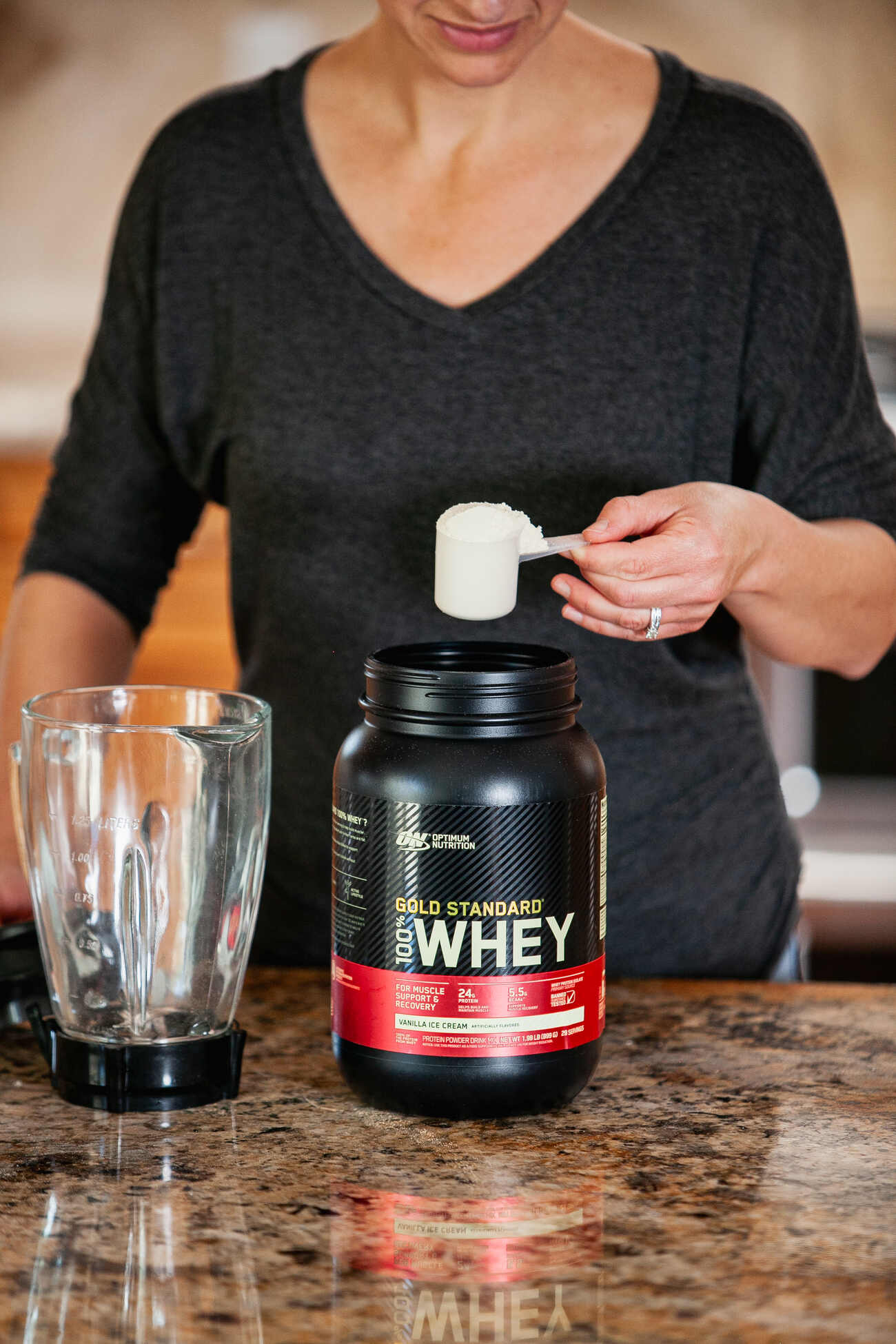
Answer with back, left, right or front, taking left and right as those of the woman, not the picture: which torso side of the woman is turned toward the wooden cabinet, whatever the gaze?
back

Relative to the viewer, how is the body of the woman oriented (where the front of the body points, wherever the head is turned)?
toward the camera
